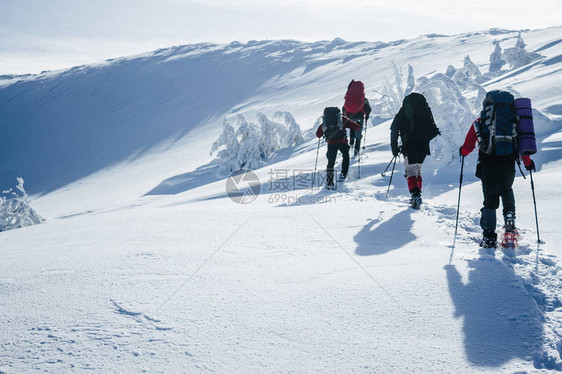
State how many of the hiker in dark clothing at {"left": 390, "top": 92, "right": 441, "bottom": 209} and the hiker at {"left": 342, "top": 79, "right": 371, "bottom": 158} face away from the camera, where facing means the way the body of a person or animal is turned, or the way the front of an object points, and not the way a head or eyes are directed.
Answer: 2

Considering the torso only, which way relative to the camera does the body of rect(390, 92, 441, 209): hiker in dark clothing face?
away from the camera

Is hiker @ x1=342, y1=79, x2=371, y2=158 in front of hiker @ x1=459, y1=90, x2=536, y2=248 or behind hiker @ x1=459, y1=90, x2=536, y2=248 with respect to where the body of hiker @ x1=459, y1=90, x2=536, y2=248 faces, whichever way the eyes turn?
in front

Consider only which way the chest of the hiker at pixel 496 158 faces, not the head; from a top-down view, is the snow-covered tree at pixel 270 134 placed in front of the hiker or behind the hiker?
in front

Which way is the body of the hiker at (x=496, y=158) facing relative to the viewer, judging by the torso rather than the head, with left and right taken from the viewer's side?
facing away from the viewer

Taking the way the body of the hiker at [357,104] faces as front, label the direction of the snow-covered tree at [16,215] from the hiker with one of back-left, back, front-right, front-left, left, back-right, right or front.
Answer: left

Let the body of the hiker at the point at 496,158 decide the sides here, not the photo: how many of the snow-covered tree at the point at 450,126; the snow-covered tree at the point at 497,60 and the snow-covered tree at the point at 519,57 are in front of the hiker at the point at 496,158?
3

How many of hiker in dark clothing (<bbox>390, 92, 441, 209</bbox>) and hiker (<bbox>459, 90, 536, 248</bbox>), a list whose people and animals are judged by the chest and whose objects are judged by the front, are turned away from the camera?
2

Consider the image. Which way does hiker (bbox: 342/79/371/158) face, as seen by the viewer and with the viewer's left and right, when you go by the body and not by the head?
facing away from the viewer

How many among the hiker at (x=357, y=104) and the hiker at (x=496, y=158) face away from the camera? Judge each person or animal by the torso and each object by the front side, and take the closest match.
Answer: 2

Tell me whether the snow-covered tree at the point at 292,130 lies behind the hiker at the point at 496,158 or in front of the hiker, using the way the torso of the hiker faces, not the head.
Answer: in front

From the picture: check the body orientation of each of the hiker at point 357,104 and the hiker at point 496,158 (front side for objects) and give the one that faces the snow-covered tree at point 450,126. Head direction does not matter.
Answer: the hiker at point 496,158
